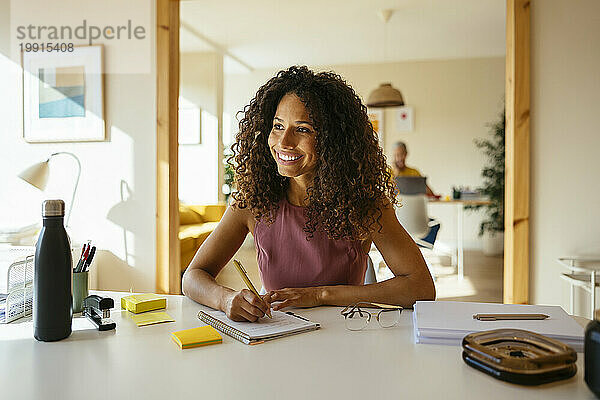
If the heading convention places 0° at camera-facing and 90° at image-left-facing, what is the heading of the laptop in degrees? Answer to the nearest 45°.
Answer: approximately 180°

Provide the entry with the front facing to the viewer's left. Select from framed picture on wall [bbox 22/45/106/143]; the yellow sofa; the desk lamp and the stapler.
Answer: the desk lamp

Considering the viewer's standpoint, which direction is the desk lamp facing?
facing to the left of the viewer

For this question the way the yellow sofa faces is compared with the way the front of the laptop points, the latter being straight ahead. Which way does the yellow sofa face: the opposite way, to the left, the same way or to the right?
the opposite way

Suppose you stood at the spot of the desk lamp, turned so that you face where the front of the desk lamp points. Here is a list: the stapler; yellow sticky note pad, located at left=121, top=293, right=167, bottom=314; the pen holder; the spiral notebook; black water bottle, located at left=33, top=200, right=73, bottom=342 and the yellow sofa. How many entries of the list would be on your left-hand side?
5

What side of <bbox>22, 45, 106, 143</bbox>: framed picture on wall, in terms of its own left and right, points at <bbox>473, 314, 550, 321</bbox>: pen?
front

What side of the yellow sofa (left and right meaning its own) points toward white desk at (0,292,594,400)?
front

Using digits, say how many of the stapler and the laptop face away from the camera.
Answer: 1

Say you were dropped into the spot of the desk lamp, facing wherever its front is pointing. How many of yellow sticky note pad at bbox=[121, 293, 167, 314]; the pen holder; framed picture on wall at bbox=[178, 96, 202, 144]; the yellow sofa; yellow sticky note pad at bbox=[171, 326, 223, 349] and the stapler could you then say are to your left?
4

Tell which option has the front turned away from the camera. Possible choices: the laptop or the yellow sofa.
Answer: the laptop

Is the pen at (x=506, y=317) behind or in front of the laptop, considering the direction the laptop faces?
behind

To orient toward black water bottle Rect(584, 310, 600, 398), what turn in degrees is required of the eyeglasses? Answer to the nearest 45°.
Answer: approximately 45° to its left

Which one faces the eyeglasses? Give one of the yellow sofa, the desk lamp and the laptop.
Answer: the yellow sofa

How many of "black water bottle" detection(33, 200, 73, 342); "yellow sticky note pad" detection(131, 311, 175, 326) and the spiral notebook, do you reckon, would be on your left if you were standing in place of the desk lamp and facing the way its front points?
3

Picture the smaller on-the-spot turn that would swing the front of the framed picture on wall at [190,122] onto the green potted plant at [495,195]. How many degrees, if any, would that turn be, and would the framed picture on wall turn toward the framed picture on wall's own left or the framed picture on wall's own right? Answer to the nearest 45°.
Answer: approximately 45° to the framed picture on wall's own left

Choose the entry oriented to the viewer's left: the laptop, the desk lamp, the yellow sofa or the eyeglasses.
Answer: the desk lamp
